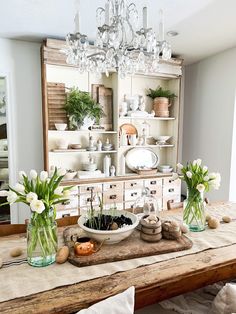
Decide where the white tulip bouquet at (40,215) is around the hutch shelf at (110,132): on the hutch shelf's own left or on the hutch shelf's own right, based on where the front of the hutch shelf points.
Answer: on the hutch shelf's own right

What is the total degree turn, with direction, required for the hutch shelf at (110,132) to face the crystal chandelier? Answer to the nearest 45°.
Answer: approximately 45° to its right

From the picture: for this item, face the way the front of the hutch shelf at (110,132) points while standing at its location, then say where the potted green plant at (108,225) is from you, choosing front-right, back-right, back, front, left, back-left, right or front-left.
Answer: front-right

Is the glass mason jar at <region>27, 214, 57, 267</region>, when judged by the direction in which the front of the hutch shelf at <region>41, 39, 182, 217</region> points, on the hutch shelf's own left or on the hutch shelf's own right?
on the hutch shelf's own right

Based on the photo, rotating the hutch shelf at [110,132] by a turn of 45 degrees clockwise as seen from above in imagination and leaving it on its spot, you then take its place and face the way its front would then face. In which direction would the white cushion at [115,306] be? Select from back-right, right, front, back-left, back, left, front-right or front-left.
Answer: front

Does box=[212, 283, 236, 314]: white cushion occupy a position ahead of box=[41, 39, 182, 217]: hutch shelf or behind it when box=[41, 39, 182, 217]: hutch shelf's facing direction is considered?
ahead

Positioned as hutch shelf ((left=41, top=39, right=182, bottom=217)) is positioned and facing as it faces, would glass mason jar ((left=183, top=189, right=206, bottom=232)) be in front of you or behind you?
in front

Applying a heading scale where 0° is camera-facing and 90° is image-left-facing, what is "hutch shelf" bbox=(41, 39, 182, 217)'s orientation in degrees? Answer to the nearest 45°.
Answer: approximately 315°

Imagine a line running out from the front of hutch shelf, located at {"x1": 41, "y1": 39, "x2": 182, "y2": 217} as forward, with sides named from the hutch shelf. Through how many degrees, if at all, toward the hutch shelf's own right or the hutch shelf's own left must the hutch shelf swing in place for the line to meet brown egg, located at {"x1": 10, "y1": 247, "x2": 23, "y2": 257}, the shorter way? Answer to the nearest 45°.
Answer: approximately 45° to the hutch shelf's own right

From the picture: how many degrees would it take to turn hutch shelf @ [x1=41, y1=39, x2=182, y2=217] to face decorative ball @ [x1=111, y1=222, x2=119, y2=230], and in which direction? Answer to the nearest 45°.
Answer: approximately 45° to its right

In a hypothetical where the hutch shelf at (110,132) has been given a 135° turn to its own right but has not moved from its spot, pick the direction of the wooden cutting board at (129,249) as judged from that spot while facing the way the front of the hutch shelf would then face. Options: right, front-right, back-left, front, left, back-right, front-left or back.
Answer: left

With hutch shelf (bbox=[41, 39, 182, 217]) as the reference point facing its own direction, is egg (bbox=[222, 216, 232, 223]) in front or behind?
in front
